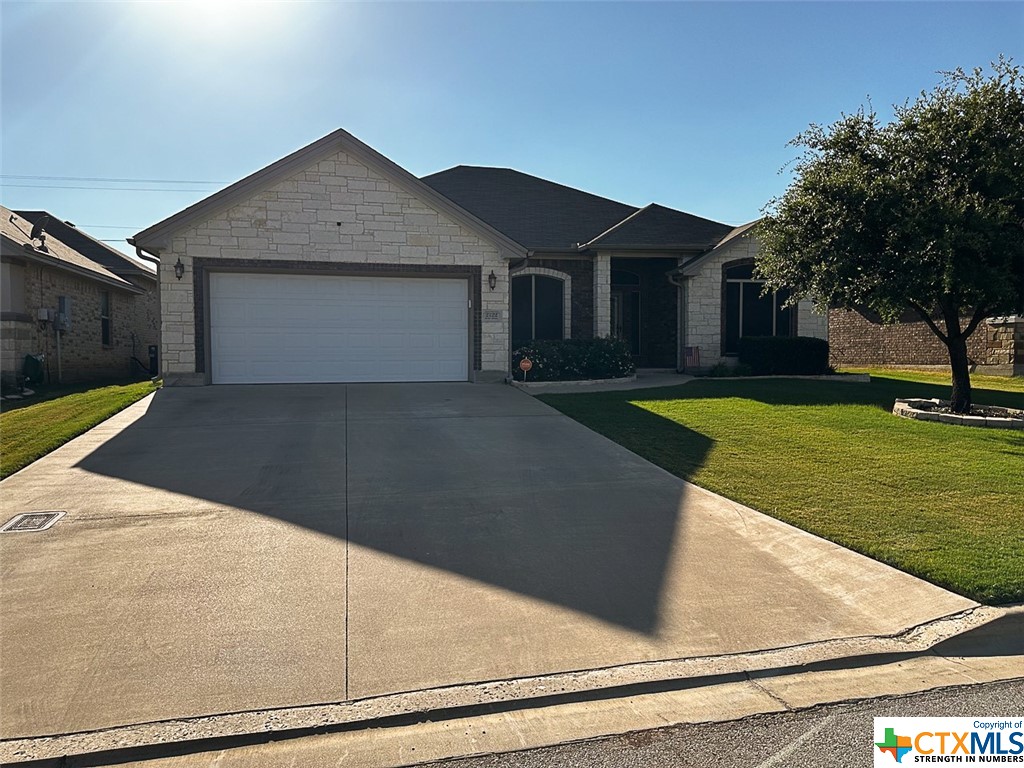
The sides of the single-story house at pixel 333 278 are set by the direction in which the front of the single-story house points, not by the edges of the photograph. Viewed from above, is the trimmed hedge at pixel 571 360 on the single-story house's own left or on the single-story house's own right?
on the single-story house's own left

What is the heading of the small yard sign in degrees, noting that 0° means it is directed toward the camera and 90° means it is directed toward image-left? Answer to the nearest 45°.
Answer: approximately 0°

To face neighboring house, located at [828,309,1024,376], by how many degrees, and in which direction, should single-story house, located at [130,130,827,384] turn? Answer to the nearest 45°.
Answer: approximately 135° to its left

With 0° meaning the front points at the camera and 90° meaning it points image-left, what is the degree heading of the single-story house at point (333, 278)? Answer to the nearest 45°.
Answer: approximately 0°

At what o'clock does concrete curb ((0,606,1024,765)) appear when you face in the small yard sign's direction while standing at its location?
The concrete curb is roughly at 12 o'clock from the small yard sign.

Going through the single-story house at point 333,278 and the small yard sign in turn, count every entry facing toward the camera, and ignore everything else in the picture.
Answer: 2

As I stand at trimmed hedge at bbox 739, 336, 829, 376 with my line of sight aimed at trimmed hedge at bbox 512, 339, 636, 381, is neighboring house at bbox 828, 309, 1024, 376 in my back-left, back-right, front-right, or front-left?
back-right

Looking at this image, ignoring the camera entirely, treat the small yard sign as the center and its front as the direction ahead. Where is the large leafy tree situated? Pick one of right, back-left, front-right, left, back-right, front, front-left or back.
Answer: front-left

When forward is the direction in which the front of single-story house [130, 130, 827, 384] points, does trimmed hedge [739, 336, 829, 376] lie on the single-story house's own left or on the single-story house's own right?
on the single-story house's own left
